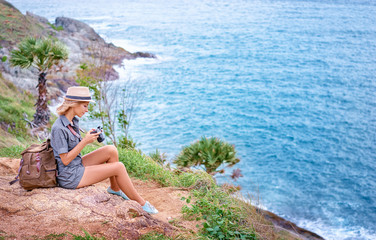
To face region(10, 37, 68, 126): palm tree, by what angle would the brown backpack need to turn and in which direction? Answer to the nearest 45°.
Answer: approximately 135° to its right

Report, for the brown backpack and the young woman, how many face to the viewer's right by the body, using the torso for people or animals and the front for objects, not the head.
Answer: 1

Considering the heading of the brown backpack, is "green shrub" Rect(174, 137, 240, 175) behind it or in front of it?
behind

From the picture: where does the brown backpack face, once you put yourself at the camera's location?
facing the viewer and to the left of the viewer

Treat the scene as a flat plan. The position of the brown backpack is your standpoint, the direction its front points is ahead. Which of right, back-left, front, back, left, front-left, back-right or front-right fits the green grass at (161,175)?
back

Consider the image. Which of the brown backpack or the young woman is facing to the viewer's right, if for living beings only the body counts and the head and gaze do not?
the young woman

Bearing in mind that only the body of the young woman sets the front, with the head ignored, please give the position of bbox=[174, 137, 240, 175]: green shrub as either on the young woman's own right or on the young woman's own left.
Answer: on the young woman's own left

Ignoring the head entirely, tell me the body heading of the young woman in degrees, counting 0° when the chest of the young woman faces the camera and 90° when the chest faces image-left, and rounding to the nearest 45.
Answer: approximately 270°

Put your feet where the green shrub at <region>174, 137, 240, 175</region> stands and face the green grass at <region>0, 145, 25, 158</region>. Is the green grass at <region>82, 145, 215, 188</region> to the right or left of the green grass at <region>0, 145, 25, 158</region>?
left
